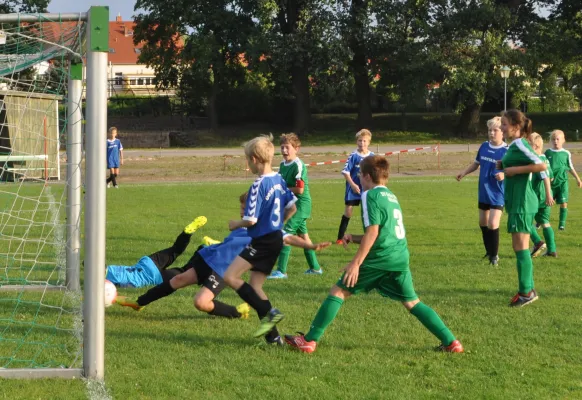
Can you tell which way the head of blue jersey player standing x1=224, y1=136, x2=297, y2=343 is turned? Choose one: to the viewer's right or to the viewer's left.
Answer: to the viewer's left

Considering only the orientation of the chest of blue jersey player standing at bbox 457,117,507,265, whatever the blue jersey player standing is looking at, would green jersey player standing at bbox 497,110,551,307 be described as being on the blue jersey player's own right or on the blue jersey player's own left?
on the blue jersey player's own left

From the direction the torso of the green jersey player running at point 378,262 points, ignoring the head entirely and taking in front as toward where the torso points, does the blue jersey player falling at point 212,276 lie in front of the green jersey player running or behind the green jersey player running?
in front

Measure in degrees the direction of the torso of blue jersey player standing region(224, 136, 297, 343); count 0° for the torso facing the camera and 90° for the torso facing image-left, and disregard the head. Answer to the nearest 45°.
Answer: approximately 135°

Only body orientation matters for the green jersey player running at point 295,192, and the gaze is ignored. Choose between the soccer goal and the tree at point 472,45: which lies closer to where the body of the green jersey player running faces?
the soccer goal

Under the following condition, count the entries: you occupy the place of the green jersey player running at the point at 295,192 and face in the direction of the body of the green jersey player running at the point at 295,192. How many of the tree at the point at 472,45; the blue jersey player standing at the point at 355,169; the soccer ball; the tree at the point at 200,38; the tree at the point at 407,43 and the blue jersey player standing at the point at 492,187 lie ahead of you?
1

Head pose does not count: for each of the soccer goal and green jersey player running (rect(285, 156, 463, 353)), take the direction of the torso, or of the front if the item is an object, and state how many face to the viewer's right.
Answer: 1

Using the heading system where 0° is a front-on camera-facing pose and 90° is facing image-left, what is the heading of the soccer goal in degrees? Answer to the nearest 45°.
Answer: approximately 270°

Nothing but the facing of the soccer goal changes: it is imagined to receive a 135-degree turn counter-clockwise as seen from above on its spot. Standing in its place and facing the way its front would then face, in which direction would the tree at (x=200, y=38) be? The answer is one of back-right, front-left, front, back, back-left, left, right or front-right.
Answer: front-right

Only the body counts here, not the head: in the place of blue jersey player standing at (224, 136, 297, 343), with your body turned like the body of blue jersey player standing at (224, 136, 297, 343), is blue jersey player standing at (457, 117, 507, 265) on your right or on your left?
on your right

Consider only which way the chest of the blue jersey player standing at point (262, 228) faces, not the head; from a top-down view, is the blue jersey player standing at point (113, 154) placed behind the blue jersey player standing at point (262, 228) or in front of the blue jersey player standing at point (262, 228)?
in front

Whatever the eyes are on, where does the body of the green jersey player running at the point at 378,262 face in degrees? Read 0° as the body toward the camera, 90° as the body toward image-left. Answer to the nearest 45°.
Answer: approximately 135°

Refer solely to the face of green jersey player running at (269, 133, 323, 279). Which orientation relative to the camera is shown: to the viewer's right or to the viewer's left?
to the viewer's left

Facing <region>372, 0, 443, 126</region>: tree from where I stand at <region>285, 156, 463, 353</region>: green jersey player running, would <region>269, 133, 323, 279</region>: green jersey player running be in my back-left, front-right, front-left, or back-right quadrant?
front-left

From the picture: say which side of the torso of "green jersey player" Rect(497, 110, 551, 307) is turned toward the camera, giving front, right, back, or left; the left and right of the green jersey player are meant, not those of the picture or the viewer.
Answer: left

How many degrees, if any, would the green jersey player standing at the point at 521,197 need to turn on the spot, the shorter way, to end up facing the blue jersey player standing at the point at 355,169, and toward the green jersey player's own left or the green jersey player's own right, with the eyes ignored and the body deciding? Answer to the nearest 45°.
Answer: approximately 45° to the green jersey player's own right

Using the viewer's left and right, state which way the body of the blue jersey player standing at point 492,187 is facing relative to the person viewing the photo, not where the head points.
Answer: facing the viewer and to the left of the viewer

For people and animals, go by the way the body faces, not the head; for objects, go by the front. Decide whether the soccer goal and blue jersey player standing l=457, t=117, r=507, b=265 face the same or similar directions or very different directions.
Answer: very different directions

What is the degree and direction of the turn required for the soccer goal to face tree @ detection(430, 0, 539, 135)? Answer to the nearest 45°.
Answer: approximately 45° to its left
